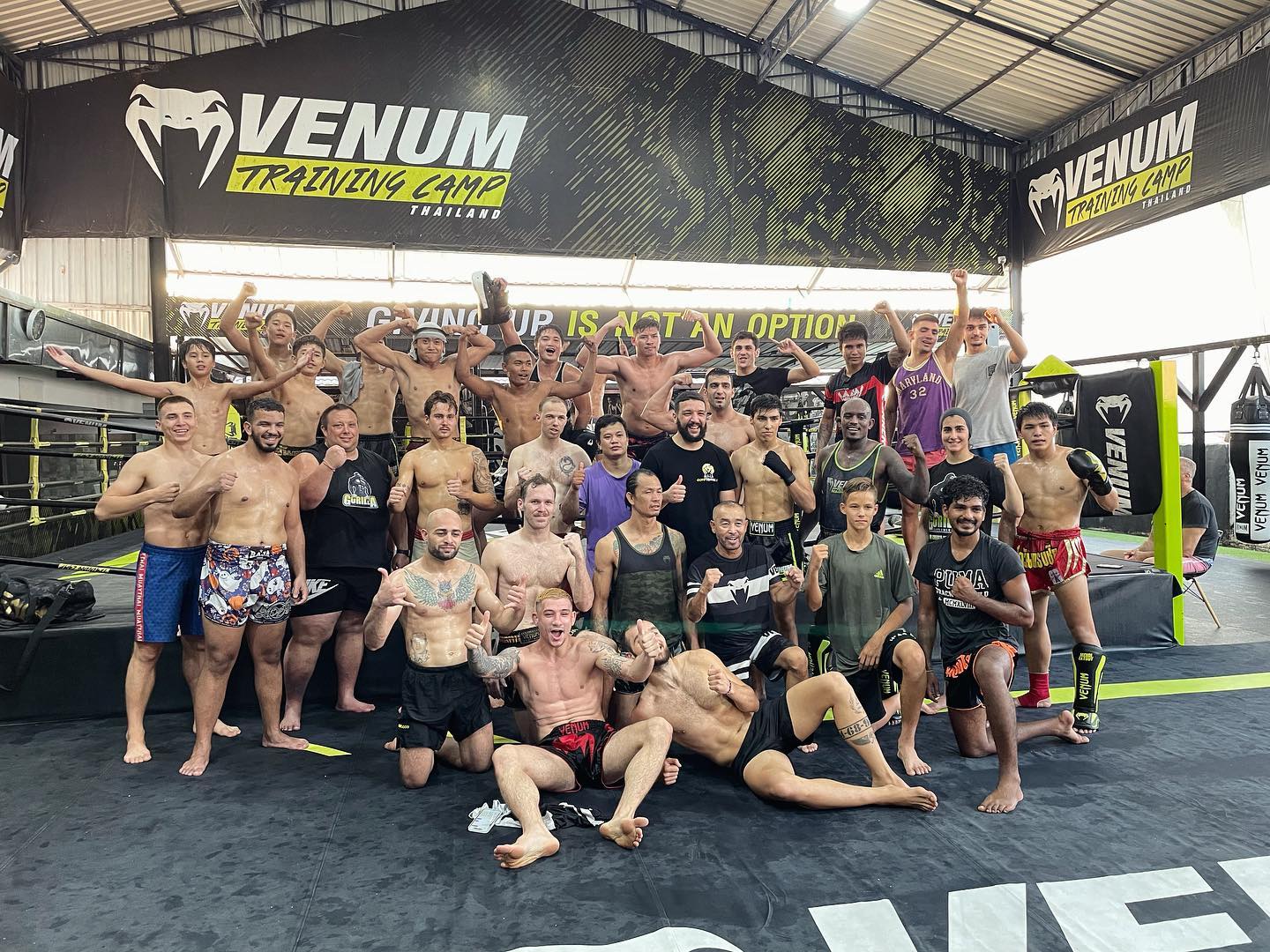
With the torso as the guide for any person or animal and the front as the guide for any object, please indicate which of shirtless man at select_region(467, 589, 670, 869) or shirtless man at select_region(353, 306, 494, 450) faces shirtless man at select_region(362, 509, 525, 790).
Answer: shirtless man at select_region(353, 306, 494, 450)

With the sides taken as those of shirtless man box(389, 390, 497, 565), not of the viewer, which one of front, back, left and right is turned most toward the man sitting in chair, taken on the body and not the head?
left

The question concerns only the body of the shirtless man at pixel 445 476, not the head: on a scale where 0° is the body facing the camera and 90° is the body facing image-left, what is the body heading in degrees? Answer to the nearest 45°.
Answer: approximately 0°

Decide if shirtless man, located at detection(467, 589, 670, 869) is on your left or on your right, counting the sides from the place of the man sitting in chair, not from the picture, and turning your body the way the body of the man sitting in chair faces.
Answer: on your left

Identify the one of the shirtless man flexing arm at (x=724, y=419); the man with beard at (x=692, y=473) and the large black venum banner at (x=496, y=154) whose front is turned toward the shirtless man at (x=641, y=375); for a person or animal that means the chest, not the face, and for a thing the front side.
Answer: the large black venum banner

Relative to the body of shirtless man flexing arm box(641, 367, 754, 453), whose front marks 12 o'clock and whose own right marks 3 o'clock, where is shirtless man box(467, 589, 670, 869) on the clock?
The shirtless man box(467, 589, 670, 869) is roughly at 1 o'clock from the shirtless man flexing arm.
